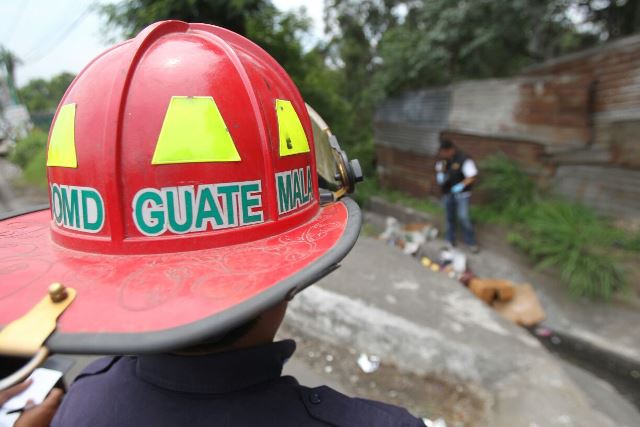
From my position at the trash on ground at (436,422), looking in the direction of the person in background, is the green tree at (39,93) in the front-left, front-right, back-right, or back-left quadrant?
front-left

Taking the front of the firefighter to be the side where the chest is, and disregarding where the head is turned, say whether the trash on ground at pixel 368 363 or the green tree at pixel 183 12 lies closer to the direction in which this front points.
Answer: the trash on ground

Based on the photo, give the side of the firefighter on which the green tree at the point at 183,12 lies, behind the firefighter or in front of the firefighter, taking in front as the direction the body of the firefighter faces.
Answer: in front

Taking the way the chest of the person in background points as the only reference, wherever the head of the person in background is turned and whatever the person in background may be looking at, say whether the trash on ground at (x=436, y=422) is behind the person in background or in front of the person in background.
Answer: in front

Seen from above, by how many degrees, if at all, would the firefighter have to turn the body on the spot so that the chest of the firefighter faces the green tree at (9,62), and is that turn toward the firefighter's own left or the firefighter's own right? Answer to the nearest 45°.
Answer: approximately 45° to the firefighter's own left

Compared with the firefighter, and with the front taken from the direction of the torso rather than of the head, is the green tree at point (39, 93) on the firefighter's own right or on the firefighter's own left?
on the firefighter's own left

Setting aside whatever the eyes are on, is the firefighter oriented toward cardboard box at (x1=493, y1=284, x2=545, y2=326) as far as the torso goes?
yes

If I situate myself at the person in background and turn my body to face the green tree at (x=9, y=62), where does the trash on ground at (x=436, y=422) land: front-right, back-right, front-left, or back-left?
back-left

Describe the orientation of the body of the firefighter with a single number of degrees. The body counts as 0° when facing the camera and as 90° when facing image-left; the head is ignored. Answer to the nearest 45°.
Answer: approximately 225°

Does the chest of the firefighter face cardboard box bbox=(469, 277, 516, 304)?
yes

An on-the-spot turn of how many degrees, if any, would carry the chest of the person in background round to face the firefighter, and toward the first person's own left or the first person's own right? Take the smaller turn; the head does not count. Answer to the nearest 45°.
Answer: approximately 45° to the first person's own left

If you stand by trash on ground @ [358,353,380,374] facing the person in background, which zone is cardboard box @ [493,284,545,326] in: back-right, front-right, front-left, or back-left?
front-right

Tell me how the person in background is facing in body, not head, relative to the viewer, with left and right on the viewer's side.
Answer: facing the viewer and to the left of the viewer

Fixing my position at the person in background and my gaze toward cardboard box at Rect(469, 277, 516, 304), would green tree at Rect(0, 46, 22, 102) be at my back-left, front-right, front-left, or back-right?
back-right
